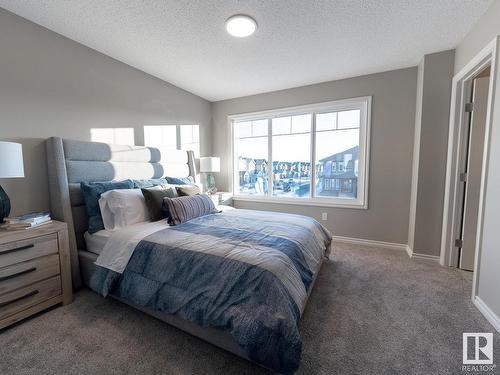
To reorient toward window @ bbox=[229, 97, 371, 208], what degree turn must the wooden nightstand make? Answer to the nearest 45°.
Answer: approximately 45° to its left

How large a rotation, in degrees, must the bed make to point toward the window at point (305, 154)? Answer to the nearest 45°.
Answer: approximately 90° to its left

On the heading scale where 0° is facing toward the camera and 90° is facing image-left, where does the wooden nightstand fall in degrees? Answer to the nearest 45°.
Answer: approximately 315°

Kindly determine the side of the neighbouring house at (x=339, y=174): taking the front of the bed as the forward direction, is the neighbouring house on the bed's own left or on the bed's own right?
on the bed's own left

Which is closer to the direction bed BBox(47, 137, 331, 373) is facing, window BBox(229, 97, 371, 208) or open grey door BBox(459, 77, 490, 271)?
the open grey door

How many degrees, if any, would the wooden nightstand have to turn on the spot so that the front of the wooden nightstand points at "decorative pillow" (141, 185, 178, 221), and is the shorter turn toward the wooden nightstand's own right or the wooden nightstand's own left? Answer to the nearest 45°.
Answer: approximately 45° to the wooden nightstand's own left

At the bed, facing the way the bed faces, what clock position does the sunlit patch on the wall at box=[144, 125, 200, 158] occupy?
The sunlit patch on the wall is roughly at 7 o'clock from the bed.
